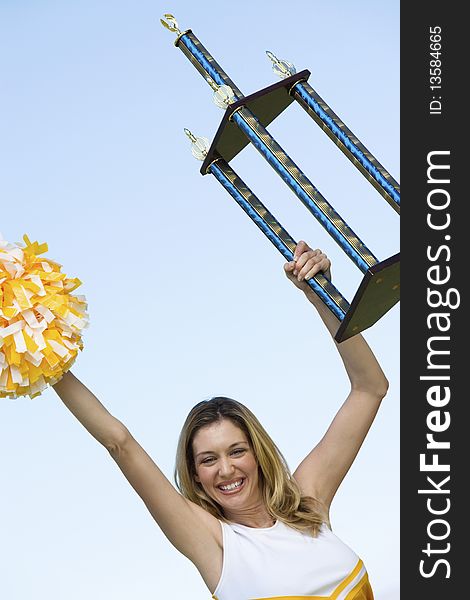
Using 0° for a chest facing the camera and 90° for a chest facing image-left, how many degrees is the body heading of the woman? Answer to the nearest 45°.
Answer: approximately 0°
